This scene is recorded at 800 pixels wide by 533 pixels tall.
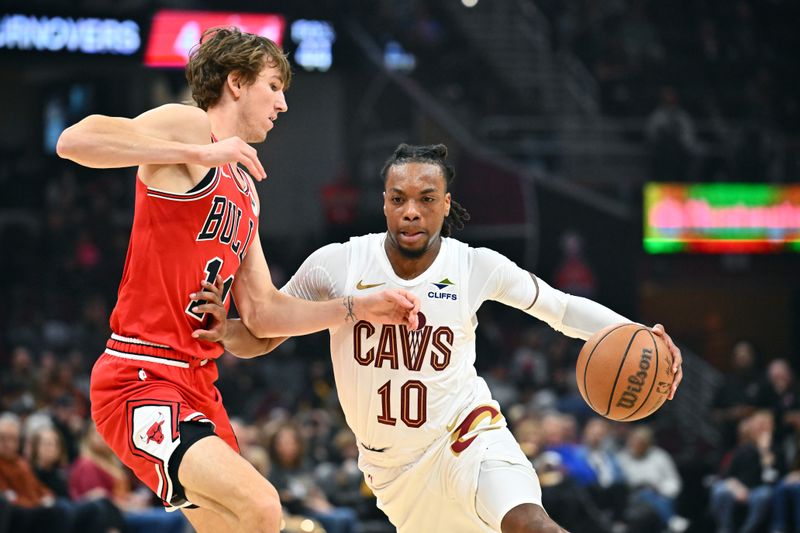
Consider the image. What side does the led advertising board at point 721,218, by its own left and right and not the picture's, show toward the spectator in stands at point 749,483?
front

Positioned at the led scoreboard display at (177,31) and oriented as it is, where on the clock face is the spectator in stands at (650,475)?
The spectator in stands is roughly at 10 o'clock from the led scoreboard display.

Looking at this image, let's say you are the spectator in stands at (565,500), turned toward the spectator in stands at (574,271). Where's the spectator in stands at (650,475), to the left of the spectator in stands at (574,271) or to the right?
right

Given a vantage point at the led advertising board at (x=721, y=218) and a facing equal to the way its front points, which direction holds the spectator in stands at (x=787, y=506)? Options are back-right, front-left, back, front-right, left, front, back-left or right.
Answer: front

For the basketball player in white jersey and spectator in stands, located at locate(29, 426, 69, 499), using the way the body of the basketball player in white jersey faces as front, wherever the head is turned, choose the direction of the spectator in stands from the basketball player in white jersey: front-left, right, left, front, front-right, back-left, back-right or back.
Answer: back-right

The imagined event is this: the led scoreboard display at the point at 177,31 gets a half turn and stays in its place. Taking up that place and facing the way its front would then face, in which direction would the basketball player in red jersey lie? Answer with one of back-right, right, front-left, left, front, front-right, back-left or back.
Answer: back

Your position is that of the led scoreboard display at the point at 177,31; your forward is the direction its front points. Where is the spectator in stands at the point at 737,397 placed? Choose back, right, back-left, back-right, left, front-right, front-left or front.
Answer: left

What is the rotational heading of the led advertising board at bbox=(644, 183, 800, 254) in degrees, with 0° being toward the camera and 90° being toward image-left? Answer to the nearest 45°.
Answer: approximately 0°

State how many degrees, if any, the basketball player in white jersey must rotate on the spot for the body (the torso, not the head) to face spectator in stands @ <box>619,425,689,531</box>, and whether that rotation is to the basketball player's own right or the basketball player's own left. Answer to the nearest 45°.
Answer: approximately 180°

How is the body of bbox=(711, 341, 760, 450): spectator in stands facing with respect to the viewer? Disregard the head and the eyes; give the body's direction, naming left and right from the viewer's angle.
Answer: facing the viewer and to the left of the viewer

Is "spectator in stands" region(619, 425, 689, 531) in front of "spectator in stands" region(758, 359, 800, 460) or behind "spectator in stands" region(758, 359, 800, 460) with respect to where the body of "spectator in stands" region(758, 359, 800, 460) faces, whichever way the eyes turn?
in front

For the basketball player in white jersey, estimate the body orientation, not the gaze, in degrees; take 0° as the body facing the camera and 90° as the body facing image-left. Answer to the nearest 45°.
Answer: approximately 0°
